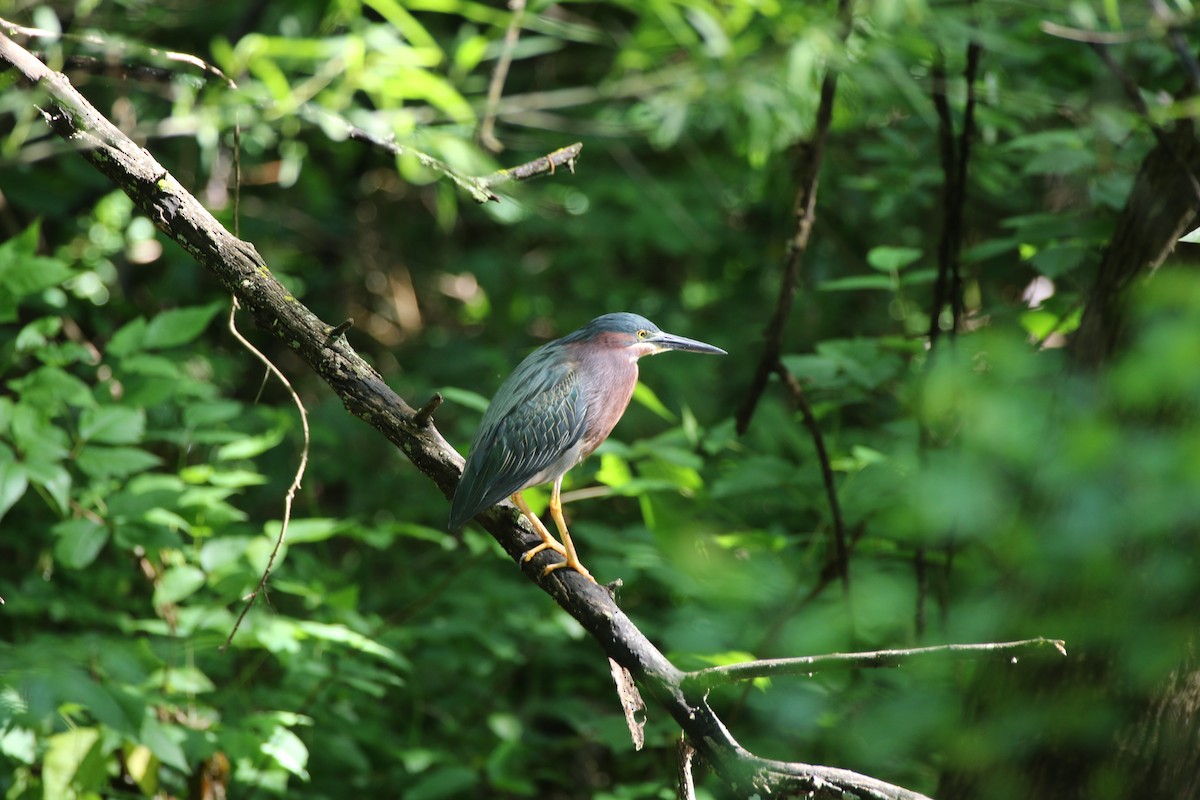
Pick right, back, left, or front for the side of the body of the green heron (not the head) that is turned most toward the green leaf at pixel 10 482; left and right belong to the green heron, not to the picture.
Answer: back

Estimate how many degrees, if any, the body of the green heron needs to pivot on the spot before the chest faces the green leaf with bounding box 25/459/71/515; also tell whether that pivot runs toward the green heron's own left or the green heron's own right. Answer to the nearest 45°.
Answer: approximately 180°

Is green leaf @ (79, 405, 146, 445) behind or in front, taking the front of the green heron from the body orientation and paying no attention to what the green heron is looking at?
behind

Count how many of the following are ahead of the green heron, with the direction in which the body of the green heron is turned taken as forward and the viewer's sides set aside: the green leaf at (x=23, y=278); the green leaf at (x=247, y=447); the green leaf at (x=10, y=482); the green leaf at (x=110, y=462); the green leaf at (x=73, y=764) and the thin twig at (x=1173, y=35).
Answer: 1

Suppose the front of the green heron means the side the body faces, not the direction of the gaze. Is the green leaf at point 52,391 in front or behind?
behind

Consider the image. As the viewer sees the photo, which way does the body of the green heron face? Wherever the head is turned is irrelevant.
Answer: to the viewer's right

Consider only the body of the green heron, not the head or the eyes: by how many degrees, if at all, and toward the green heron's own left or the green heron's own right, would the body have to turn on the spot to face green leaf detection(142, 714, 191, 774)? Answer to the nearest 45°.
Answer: approximately 180°

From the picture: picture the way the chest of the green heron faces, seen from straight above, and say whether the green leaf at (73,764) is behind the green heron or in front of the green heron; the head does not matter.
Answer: behind

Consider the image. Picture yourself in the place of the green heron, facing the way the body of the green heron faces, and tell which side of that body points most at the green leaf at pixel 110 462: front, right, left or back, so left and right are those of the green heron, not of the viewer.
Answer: back

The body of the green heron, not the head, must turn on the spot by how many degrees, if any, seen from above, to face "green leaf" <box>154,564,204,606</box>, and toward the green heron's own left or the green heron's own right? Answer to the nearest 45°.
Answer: approximately 180°
